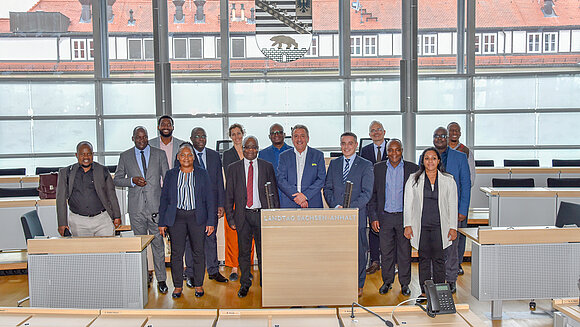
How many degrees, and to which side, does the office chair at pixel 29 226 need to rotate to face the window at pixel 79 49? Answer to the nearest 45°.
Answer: approximately 135° to its left

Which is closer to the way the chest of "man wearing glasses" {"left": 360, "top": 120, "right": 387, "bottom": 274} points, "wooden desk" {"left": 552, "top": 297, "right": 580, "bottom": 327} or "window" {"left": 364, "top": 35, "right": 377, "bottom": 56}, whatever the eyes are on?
the wooden desk

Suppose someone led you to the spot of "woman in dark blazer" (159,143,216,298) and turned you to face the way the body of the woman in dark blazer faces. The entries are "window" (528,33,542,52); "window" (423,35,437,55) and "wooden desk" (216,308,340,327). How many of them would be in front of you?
1

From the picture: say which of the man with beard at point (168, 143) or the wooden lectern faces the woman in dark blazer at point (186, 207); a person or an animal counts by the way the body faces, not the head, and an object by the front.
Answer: the man with beard

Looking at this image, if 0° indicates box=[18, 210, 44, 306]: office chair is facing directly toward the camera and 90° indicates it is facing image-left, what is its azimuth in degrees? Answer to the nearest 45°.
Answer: approximately 315°
